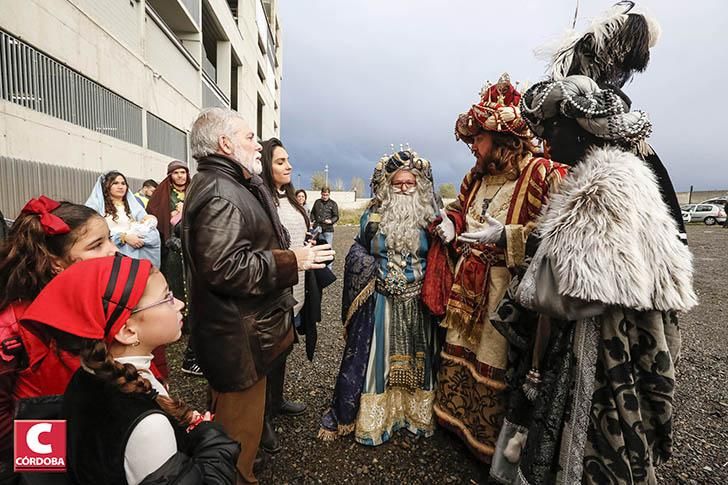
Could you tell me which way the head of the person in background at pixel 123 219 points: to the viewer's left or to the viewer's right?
to the viewer's right

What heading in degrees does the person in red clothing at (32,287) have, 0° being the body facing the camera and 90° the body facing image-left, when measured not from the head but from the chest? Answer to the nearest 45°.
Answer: approximately 270°

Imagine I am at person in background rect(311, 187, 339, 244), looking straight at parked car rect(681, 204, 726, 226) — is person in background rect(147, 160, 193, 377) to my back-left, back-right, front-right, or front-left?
back-right

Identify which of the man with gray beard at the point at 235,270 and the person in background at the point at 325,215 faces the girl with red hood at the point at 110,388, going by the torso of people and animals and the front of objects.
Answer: the person in background

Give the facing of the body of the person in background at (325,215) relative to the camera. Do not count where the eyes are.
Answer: toward the camera

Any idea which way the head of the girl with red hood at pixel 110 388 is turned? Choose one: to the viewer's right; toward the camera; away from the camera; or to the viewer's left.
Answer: to the viewer's right

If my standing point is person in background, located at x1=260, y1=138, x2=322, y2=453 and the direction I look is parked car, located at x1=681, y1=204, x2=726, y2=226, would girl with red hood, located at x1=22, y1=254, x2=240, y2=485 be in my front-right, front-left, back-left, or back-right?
back-right

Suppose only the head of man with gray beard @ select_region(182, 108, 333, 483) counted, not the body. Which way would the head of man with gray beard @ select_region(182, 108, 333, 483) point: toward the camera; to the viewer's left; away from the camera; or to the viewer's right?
to the viewer's right

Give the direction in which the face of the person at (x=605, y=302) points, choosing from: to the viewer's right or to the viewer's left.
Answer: to the viewer's left

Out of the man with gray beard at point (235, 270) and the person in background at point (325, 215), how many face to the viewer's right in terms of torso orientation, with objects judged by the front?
1

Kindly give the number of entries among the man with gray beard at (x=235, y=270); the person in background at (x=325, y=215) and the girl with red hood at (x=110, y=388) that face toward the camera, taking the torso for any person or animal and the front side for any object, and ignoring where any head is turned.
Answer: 1

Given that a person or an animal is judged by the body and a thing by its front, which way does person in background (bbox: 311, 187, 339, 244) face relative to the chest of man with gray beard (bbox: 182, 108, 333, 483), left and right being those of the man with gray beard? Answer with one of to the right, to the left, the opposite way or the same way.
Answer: to the right
